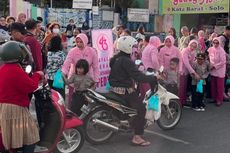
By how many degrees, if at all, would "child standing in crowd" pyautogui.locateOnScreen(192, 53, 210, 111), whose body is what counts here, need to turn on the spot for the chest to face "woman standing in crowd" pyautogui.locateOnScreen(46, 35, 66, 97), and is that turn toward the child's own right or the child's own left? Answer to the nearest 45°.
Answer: approximately 45° to the child's own right

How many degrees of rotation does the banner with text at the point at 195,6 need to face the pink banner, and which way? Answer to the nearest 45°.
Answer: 0° — it already faces it
